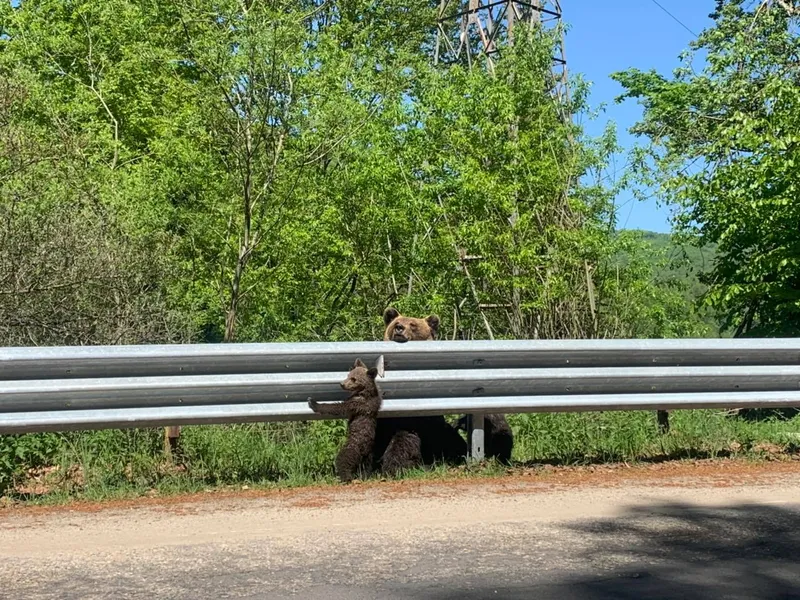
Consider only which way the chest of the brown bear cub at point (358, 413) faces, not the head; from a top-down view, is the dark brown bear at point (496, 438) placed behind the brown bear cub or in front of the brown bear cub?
behind

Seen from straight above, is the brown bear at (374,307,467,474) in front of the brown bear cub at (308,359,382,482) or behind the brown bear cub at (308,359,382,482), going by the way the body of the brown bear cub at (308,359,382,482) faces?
behind
